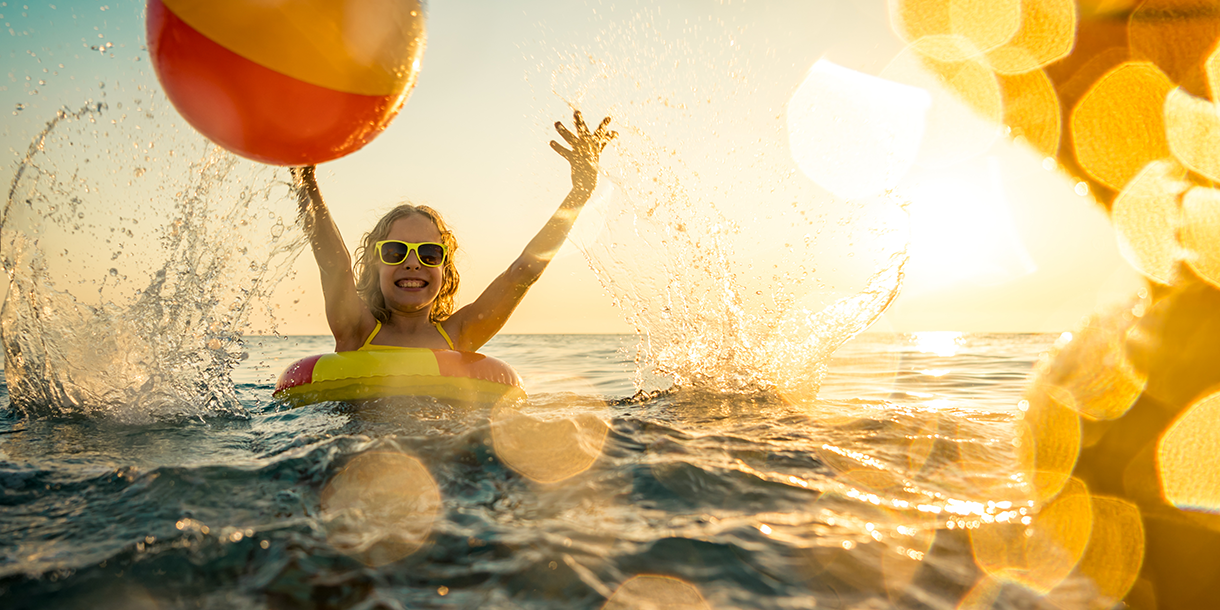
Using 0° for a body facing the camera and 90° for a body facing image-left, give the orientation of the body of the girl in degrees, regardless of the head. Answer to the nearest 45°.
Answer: approximately 0°
